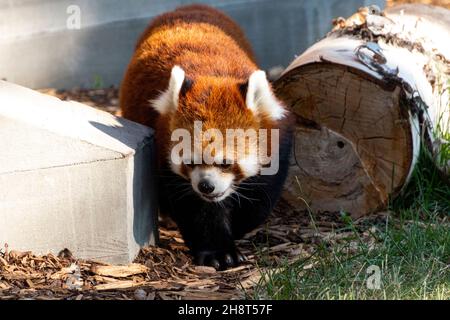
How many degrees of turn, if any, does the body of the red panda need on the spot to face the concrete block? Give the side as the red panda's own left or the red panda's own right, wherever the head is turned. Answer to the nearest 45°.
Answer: approximately 45° to the red panda's own right

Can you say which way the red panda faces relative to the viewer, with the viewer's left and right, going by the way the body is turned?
facing the viewer

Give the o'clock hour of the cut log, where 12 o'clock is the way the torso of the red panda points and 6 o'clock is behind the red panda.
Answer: The cut log is roughly at 8 o'clock from the red panda.
